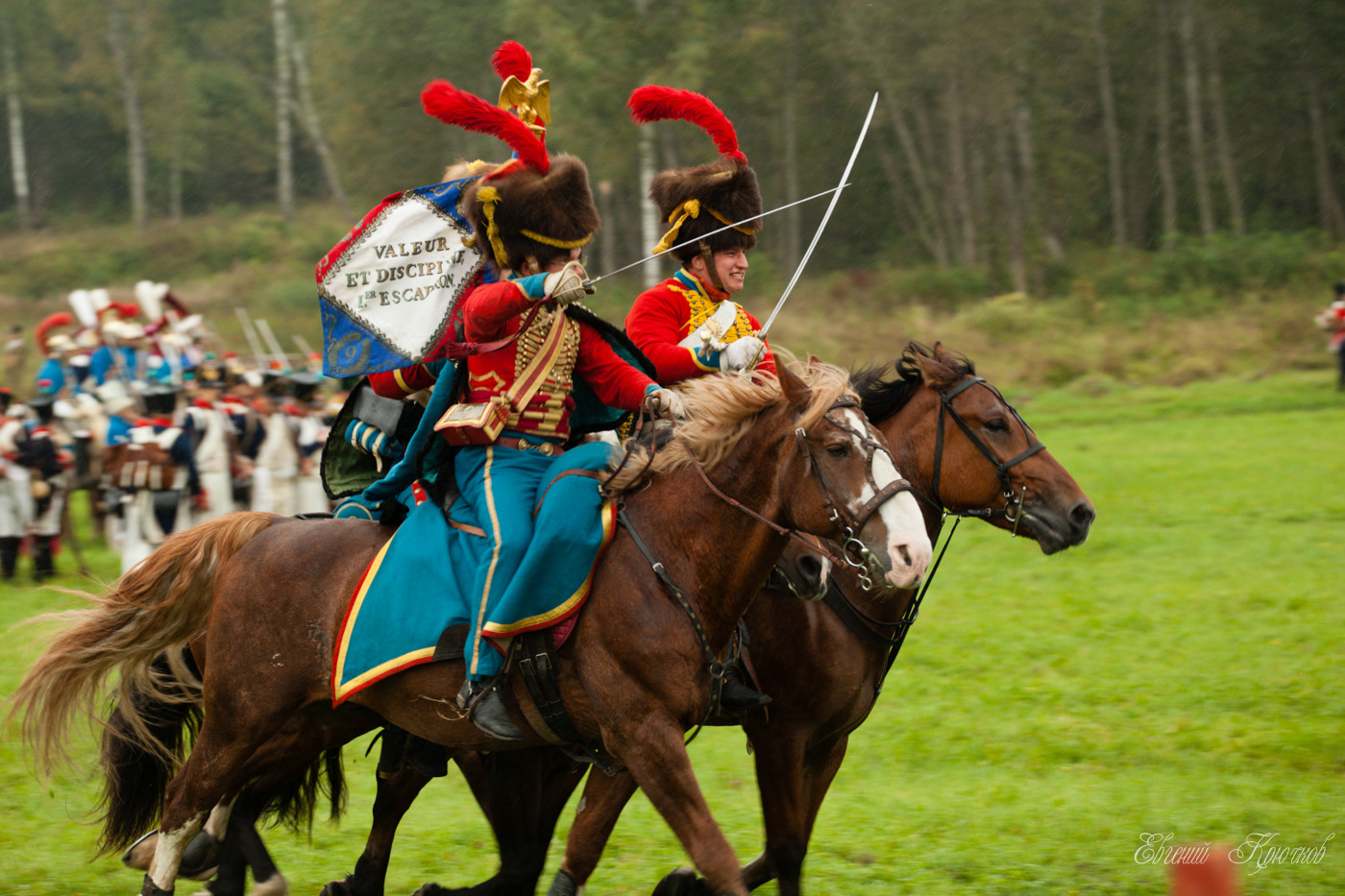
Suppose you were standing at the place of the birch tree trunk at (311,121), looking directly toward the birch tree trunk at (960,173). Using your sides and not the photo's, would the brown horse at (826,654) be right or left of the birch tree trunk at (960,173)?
right

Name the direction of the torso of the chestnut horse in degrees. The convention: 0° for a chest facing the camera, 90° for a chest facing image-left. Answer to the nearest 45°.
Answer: approximately 270°

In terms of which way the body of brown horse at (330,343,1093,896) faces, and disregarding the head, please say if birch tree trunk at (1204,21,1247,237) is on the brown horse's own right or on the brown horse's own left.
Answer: on the brown horse's own left

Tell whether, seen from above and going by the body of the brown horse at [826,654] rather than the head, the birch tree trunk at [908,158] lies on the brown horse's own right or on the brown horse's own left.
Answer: on the brown horse's own left

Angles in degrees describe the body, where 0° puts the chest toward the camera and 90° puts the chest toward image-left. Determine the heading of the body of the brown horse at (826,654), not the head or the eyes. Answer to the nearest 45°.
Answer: approximately 270°

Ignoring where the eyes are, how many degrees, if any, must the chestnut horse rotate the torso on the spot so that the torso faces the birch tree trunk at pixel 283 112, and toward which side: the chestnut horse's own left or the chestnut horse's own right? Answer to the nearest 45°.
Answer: approximately 90° to the chestnut horse's own left

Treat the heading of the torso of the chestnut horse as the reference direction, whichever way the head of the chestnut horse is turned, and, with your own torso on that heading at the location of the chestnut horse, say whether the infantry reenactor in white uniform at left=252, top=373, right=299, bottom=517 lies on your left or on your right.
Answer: on your left

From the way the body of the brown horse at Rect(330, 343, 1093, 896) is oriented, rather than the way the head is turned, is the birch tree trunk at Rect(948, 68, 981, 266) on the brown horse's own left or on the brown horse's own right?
on the brown horse's own left

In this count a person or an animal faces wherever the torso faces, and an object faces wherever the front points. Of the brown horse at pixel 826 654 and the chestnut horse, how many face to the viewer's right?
2

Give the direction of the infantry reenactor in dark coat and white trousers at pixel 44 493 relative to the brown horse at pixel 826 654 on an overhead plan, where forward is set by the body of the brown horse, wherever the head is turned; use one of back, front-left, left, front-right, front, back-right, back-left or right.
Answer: back-left

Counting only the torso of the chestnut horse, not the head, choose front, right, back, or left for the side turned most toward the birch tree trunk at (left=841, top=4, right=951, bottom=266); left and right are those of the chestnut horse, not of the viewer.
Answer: left

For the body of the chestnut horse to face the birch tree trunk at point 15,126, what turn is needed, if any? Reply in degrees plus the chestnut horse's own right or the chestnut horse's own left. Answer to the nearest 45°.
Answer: approximately 90° to the chestnut horse's own left
